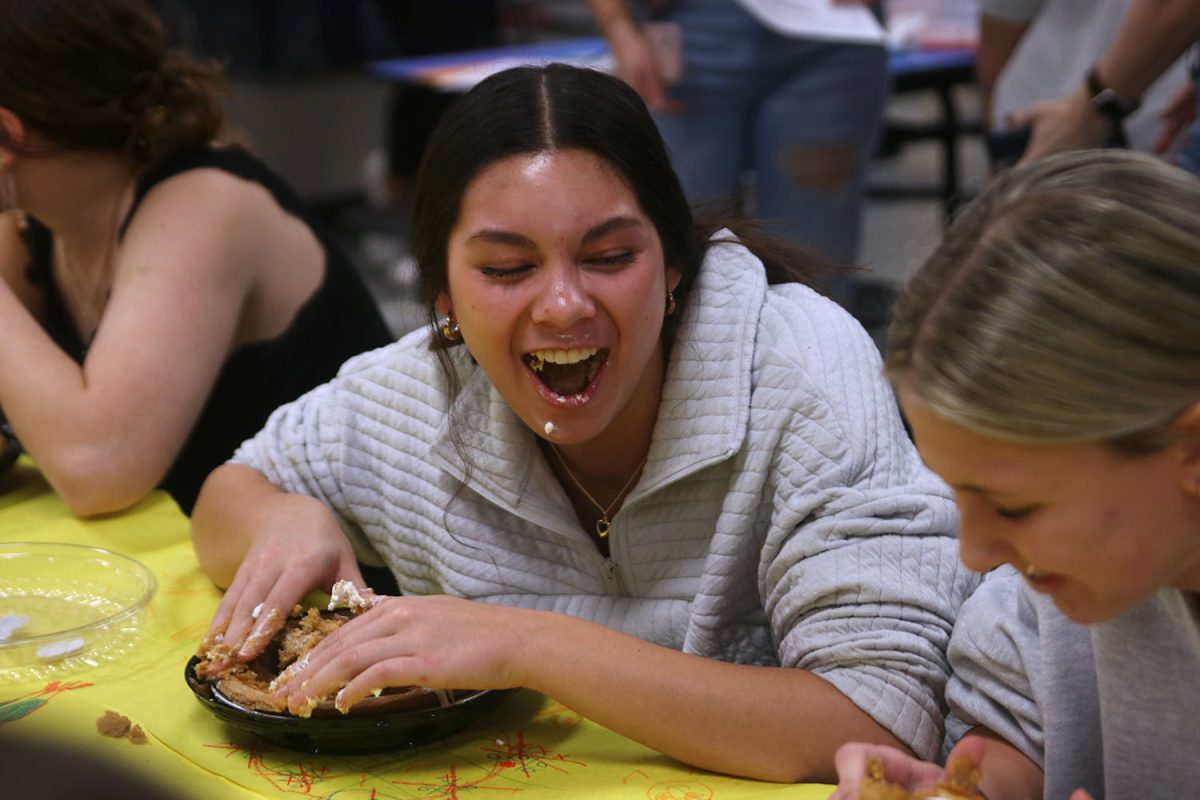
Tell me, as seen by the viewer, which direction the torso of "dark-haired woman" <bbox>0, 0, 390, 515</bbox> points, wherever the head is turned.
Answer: to the viewer's left

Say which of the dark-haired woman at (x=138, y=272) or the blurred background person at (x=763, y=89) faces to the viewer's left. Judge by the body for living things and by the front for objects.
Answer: the dark-haired woman

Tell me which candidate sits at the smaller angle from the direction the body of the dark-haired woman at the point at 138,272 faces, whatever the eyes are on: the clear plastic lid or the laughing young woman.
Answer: the clear plastic lid

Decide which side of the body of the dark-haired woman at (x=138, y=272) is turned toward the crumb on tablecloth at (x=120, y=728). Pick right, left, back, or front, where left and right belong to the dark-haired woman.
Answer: left

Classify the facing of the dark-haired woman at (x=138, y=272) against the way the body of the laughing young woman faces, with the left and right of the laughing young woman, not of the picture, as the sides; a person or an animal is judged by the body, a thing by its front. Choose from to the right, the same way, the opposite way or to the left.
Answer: to the right

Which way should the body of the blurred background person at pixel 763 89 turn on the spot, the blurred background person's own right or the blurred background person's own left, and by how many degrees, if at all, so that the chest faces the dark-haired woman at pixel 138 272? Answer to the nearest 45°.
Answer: approximately 45° to the blurred background person's own right

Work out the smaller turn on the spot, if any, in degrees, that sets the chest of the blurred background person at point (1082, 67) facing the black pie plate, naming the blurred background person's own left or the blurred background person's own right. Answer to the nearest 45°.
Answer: approximately 45° to the blurred background person's own left

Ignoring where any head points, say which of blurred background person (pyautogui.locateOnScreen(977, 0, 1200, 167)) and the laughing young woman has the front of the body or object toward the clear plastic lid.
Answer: the laughing young woman

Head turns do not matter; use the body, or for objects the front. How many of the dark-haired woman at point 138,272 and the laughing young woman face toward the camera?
1
